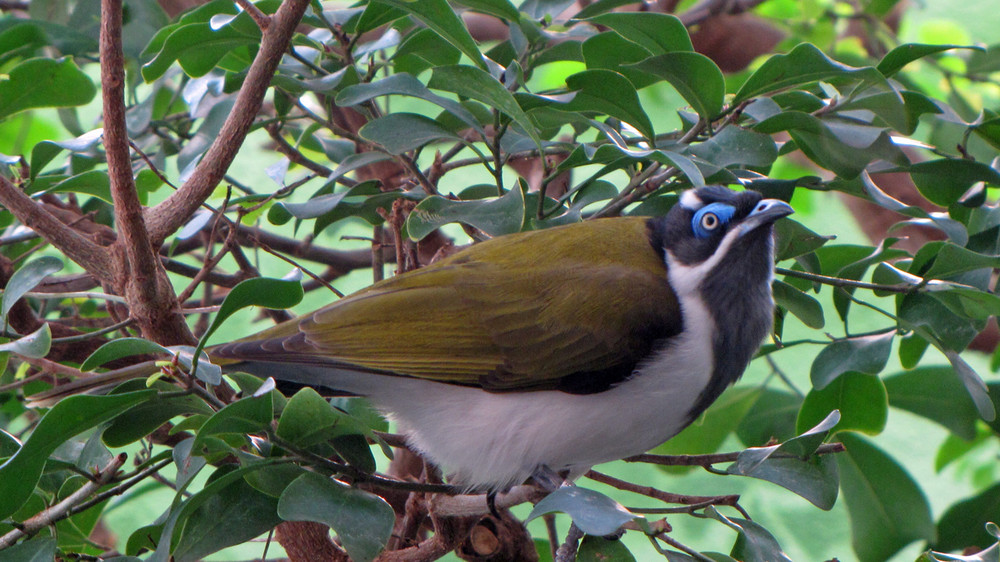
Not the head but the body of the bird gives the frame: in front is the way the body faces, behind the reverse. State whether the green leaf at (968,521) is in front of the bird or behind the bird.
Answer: in front

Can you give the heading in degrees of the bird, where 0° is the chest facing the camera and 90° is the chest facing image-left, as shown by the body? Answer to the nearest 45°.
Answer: approximately 270°

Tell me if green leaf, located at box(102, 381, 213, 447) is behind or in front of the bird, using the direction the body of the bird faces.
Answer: behind

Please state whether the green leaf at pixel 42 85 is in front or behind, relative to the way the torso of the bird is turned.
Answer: behind

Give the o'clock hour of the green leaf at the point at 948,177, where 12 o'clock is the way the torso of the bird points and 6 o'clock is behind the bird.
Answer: The green leaf is roughly at 12 o'clock from the bird.

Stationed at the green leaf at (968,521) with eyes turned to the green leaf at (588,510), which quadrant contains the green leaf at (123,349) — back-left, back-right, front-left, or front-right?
front-right

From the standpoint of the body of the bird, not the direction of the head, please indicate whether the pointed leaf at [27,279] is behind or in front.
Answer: behind
